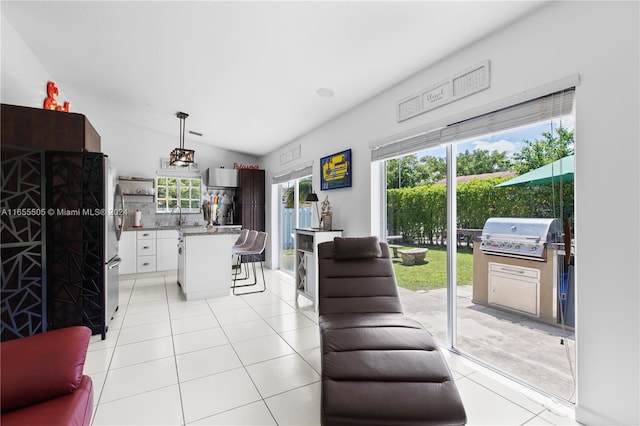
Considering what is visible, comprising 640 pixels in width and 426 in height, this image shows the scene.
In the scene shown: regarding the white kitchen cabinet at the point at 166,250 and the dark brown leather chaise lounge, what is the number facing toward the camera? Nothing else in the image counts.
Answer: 2

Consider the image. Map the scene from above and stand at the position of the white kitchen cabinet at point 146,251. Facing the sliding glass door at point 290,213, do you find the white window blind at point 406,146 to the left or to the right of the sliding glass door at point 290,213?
right

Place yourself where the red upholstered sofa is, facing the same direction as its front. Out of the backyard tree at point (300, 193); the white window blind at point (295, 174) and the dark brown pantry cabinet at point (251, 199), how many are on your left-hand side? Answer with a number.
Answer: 3

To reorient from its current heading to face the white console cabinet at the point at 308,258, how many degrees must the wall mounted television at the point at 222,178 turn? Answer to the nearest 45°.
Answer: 0° — it already faces it

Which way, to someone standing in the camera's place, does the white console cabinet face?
facing the viewer and to the left of the viewer

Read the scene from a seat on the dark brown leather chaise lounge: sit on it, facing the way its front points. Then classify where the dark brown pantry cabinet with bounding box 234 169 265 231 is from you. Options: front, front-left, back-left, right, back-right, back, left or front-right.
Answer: back-right

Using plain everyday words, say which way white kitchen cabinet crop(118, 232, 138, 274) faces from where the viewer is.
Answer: facing the viewer

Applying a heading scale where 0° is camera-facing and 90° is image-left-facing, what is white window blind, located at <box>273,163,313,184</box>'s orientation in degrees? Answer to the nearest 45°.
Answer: approximately 45°

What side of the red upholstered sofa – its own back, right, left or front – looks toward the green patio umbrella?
front

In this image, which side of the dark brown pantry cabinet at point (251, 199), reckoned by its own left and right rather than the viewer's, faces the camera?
front

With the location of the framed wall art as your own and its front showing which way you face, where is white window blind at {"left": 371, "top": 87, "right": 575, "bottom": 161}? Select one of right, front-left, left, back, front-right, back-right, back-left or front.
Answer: left

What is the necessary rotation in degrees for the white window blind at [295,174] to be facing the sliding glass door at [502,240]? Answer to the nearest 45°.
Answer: approximately 90° to its left

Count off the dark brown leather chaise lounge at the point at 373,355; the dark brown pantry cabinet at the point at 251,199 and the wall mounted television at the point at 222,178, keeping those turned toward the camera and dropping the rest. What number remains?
3
